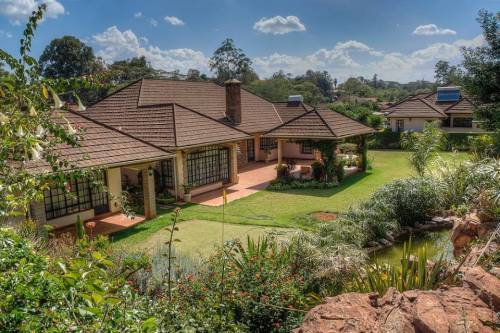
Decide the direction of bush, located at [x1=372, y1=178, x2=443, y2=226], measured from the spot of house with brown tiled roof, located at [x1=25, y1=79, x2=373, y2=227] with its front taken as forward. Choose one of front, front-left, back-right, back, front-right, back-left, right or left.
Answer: front

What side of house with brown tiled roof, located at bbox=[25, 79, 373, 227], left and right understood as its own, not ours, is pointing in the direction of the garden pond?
front

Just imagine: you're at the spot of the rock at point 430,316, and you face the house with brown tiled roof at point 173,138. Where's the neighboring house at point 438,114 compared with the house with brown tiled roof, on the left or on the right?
right

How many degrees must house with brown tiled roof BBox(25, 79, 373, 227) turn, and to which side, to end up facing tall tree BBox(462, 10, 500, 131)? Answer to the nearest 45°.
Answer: approximately 90° to its left

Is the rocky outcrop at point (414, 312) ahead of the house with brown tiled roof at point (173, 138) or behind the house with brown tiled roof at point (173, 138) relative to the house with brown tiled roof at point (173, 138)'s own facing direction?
ahead

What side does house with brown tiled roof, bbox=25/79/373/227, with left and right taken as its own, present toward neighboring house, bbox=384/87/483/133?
left

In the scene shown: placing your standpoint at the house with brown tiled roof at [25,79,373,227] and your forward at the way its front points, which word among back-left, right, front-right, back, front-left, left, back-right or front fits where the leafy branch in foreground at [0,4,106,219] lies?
front-right

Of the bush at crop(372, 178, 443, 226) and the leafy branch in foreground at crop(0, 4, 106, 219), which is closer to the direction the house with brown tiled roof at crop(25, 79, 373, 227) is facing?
the bush
